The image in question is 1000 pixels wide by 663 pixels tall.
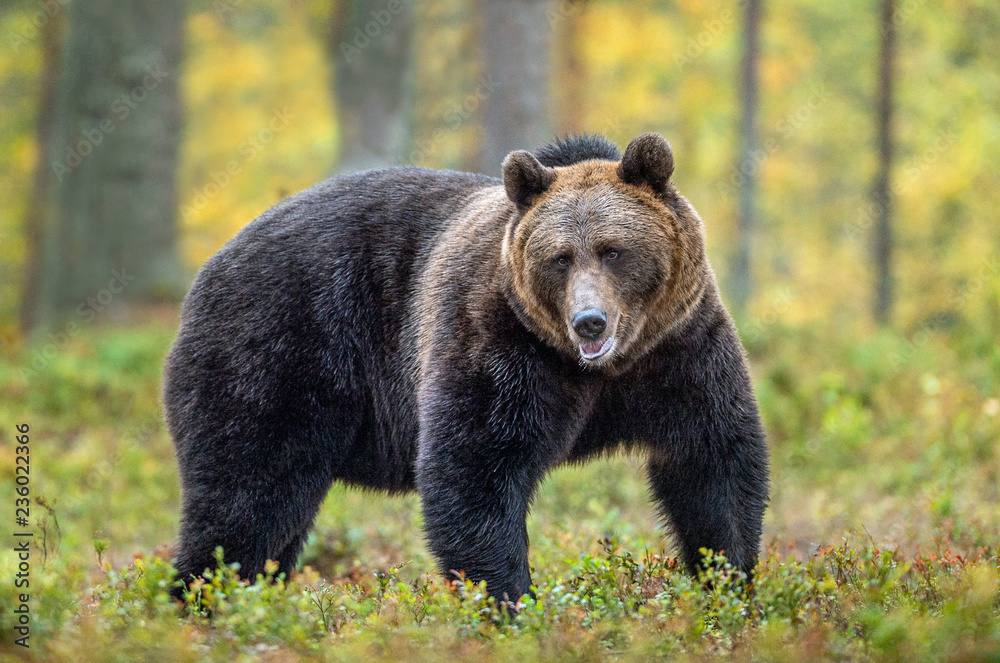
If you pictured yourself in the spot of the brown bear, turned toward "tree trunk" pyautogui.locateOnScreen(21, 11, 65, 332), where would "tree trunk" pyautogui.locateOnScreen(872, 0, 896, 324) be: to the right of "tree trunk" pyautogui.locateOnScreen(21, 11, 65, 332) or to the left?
right

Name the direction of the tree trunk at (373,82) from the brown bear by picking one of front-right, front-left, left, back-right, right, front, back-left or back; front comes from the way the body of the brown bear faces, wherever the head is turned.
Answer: back-left

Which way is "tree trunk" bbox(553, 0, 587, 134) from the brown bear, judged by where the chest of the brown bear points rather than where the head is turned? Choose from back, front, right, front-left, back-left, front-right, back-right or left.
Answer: back-left

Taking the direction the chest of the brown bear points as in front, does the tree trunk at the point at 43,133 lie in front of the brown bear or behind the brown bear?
behind

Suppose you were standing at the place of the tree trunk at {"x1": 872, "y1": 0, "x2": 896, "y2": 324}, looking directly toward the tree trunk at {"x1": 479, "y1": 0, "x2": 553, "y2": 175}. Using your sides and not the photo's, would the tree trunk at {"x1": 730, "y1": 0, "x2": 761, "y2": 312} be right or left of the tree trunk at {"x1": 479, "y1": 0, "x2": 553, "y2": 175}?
right

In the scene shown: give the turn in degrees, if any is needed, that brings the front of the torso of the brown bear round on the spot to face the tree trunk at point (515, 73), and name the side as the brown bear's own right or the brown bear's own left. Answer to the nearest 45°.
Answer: approximately 135° to the brown bear's own left

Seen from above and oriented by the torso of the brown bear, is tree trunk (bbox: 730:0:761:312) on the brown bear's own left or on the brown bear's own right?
on the brown bear's own left

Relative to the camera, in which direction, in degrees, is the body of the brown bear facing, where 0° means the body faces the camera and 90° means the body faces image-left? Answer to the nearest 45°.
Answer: approximately 315°
